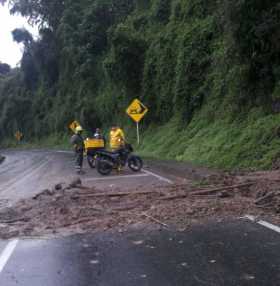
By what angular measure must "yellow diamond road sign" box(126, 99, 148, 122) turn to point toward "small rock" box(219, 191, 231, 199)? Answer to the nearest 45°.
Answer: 0° — it already faces it

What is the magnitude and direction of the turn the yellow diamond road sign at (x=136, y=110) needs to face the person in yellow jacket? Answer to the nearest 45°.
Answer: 0° — it already faces them

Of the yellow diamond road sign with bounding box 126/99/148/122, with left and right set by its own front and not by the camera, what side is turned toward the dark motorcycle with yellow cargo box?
front

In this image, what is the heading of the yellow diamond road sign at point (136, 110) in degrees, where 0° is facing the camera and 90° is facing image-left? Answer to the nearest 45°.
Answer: approximately 0°
